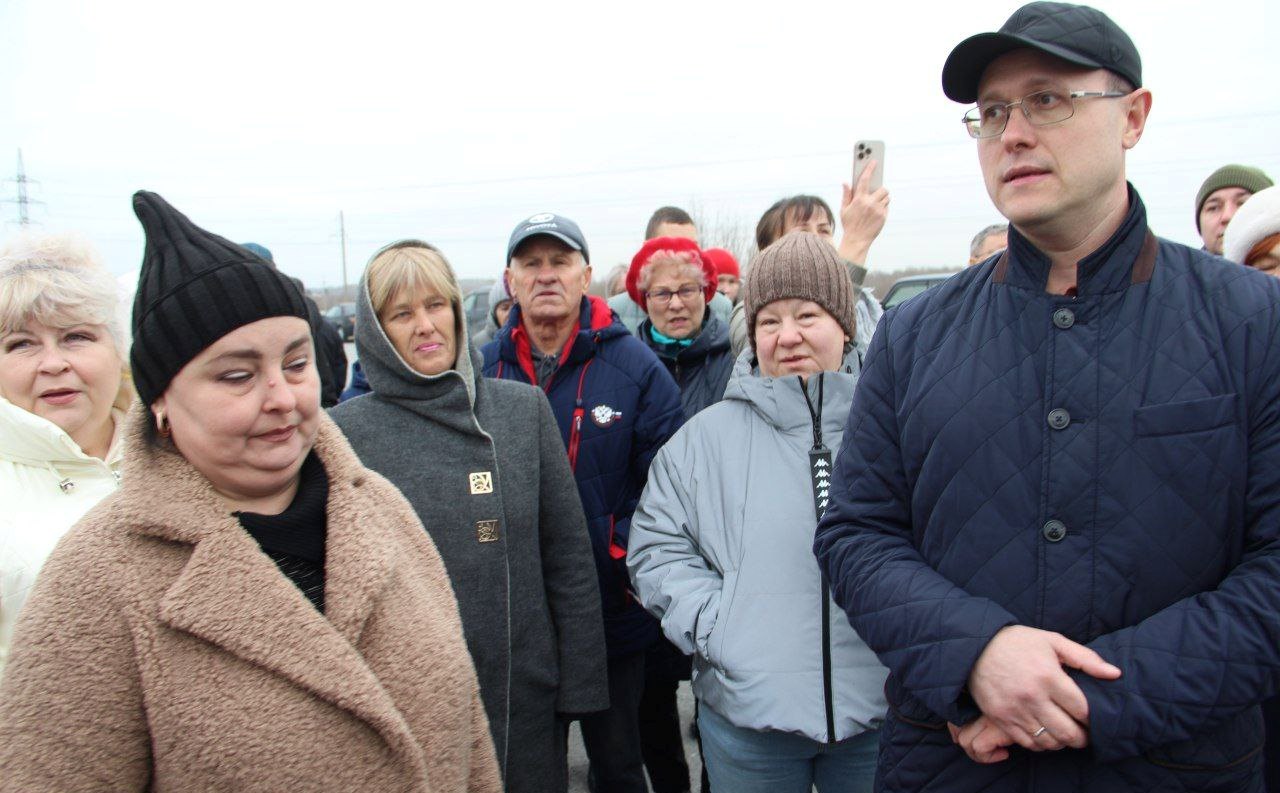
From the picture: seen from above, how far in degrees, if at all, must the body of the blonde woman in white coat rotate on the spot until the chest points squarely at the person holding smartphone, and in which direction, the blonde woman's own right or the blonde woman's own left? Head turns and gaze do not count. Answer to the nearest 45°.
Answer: approximately 90° to the blonde woman's own left

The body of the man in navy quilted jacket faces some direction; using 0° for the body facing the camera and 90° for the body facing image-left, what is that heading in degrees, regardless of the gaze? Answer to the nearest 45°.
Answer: approximately 0°

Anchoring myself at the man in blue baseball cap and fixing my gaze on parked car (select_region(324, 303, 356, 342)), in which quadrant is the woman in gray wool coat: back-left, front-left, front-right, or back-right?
back-left

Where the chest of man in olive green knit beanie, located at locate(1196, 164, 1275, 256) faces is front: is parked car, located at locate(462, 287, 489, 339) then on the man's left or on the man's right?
on the man's right
